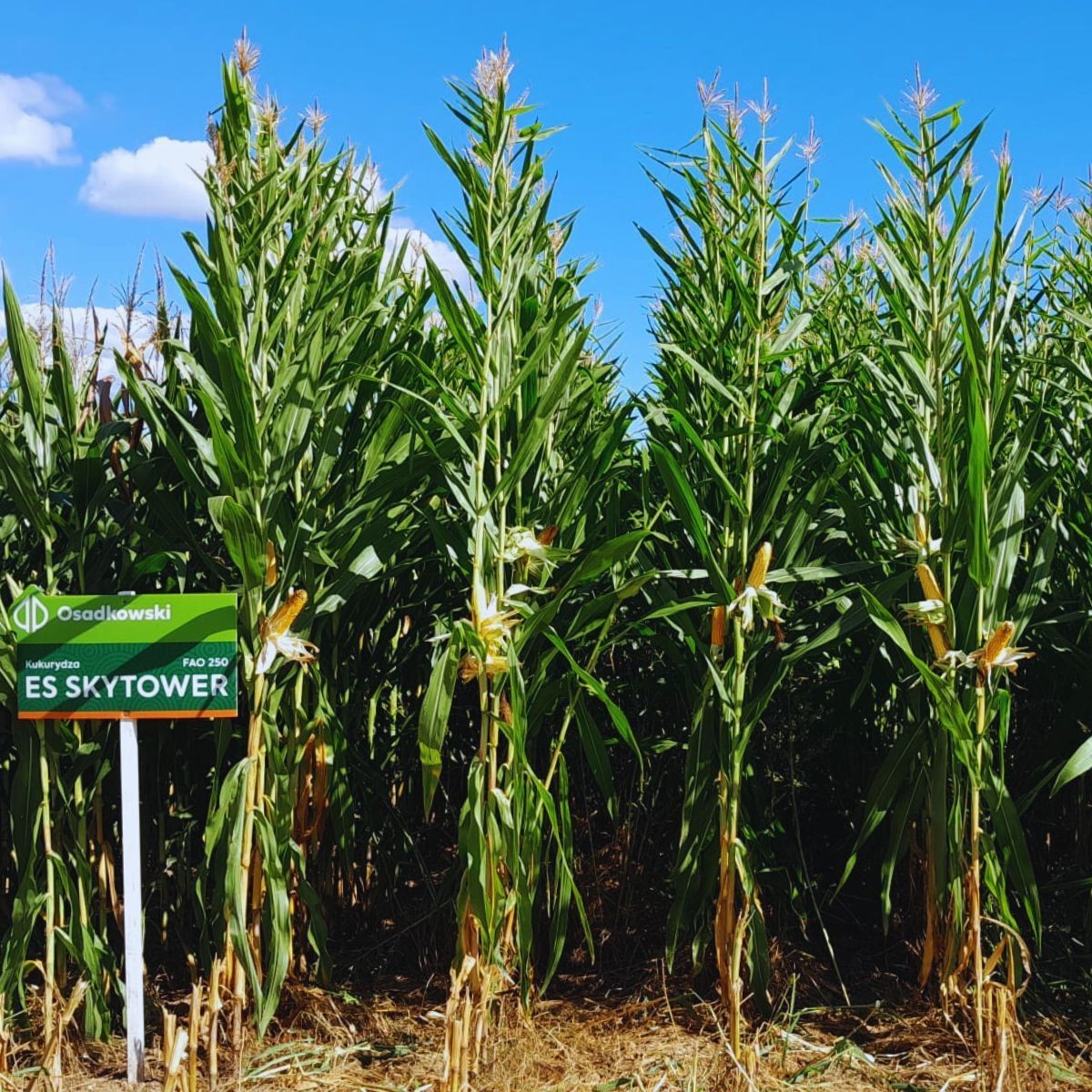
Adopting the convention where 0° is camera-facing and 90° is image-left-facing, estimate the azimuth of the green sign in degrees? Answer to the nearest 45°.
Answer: approximately 0°

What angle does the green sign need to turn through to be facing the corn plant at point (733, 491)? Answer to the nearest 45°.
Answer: approximately 90° to its left

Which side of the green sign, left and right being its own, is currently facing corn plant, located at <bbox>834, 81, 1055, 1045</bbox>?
left

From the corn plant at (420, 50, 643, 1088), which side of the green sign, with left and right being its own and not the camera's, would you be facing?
left
